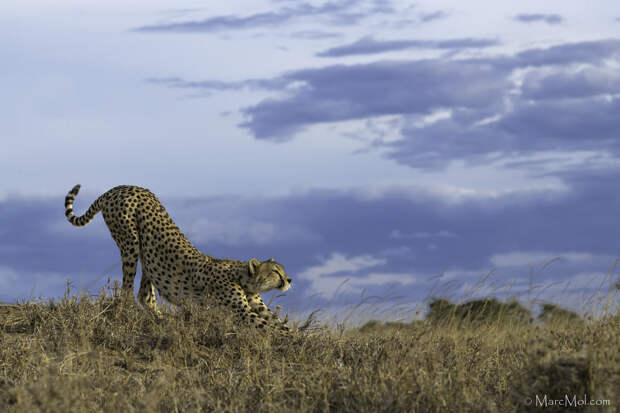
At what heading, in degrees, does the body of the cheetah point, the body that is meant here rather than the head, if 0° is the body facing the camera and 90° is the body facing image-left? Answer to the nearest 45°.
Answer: approximately 270°
